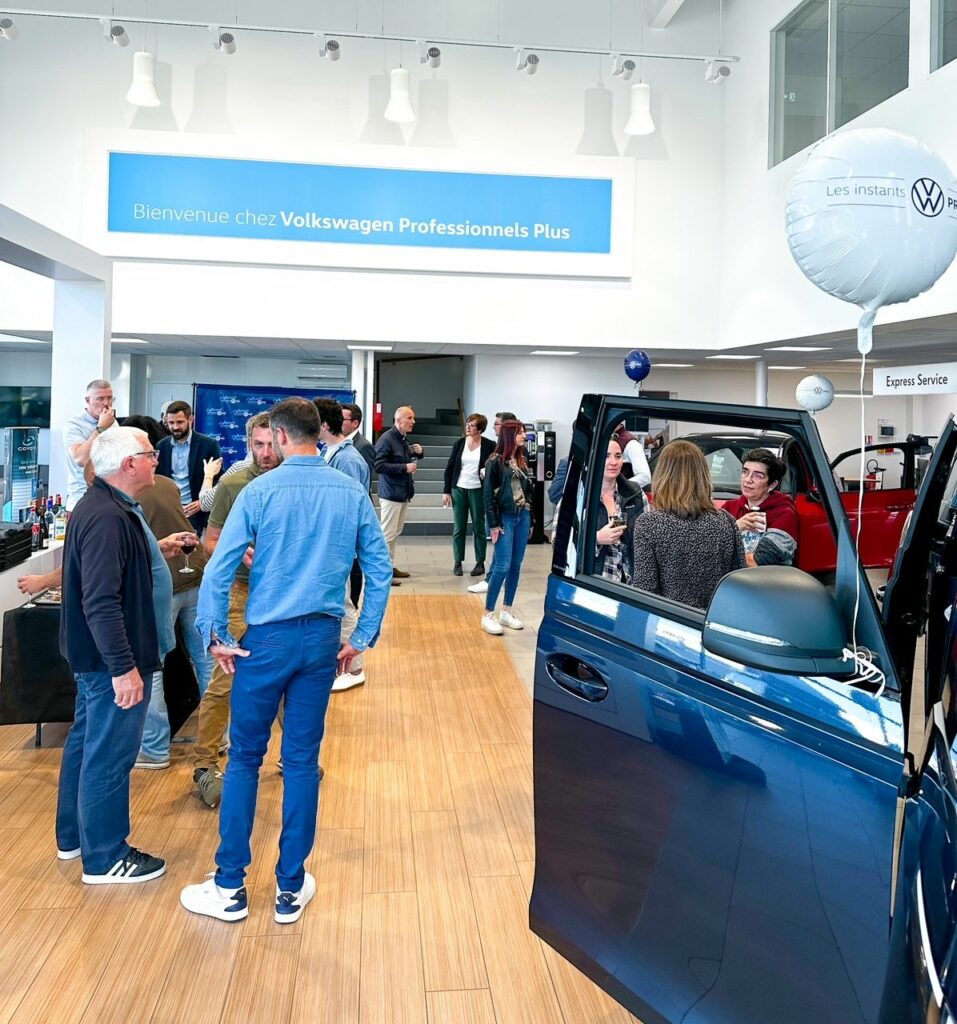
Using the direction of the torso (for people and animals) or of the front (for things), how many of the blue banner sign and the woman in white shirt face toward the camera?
2

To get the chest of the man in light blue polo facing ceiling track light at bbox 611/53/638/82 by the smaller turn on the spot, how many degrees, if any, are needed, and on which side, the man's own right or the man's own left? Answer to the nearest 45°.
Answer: approximately 90° to the man's own left

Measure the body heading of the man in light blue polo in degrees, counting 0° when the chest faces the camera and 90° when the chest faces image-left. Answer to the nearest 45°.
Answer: approximately 315°

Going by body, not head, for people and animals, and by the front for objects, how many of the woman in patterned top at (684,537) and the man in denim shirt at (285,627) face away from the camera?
2

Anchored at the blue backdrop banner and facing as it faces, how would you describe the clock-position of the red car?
The red car is roughly at 10 o'clock from the blue backdrop banner.

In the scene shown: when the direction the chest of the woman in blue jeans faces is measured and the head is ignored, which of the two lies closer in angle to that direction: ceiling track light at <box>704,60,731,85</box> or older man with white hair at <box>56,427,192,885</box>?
the older man with white hair

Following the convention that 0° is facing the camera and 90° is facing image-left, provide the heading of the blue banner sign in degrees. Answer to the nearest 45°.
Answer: approximately 0°

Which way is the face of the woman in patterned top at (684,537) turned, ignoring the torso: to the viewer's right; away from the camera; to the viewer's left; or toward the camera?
away from the camera

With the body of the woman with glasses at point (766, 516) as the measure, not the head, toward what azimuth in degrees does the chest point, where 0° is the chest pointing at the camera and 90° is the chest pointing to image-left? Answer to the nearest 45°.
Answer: approximately 45°

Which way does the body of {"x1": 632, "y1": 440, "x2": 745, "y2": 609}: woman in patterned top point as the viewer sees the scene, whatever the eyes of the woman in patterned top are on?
away from the camera
